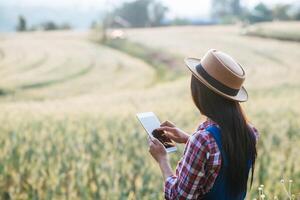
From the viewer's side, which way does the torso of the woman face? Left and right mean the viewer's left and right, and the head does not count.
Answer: facing away from the viewer and to the left of the viewer

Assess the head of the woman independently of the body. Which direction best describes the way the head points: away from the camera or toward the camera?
away from the camera
